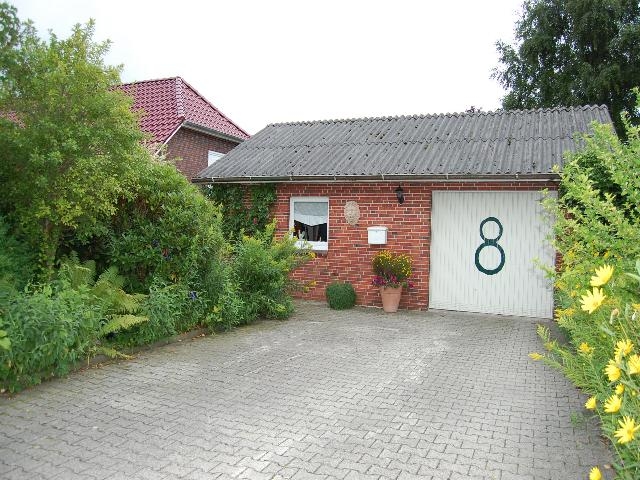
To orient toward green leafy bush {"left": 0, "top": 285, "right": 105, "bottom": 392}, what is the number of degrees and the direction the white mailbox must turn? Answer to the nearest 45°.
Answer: approximately 45° to its right

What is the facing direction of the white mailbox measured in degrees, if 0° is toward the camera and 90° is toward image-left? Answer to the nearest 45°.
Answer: approximately 0°

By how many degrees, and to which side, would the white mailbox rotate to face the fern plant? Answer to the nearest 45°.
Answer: approximately 45° to its right

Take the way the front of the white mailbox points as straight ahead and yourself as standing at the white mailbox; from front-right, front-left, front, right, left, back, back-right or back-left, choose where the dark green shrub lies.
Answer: front-right

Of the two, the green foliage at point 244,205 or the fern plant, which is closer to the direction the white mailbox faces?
the fern plant

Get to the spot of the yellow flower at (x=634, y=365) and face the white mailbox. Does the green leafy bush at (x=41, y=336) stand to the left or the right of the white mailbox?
left

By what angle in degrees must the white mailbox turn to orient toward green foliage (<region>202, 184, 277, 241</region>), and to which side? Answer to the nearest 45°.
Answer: approximately 90° to its right

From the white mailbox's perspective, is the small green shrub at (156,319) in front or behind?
in front

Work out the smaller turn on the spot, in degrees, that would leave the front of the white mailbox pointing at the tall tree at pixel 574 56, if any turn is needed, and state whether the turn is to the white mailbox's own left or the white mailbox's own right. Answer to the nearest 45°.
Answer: approximately 135° to the white mailbox's own left

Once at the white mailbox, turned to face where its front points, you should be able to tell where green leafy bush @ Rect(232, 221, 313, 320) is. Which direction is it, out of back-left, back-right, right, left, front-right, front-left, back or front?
front-right

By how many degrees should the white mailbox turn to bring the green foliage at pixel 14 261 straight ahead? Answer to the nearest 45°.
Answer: approximately 45° to its right
